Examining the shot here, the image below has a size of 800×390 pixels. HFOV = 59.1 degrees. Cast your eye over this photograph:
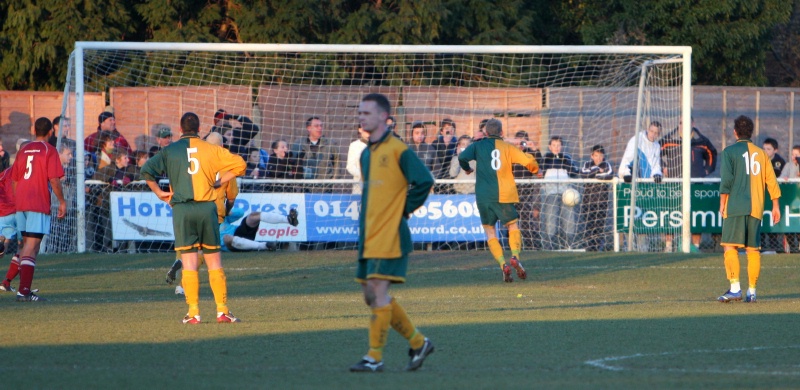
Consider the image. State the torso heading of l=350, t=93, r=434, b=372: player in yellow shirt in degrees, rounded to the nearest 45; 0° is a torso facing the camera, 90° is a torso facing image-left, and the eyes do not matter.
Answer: approximately 45°

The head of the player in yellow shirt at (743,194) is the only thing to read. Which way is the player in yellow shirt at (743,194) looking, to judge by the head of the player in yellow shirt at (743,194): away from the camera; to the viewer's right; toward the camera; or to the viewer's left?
away from the camera

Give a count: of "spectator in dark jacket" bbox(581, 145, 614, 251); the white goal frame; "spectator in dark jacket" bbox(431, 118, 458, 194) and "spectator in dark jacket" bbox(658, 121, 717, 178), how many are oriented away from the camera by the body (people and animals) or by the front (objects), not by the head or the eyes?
0

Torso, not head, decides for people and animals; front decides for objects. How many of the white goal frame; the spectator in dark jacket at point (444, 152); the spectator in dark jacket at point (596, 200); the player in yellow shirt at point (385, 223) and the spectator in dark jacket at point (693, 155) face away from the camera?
0

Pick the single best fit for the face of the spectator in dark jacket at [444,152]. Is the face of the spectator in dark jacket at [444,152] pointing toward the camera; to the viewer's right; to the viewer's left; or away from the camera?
toward the camera

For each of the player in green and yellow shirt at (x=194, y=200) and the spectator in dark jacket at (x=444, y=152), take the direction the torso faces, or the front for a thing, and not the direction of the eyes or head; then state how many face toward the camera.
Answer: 1

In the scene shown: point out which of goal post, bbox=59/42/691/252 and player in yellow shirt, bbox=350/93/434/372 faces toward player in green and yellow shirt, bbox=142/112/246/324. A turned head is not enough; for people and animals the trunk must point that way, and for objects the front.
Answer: the goal post

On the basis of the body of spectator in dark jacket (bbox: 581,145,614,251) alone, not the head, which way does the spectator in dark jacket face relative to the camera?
toward the camera

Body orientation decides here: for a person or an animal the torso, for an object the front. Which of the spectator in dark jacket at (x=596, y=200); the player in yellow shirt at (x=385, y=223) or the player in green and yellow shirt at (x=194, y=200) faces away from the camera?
the player in green and yellow shirt at (x=194, y=200)

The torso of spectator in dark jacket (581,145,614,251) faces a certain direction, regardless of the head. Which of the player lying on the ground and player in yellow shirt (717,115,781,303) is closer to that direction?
the player in yellow shirt

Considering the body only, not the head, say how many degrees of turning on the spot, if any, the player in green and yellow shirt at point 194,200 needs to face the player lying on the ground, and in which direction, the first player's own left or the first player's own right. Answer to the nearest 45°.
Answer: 0° — they already face them

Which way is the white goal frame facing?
toward the camera

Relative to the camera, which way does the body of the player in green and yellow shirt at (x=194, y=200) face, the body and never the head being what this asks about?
away from the camera

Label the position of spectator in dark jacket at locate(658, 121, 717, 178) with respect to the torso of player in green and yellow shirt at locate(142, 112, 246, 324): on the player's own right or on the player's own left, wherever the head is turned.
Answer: on the player's own right

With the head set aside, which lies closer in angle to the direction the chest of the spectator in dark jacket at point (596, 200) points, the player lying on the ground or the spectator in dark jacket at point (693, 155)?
the player lying on the ground

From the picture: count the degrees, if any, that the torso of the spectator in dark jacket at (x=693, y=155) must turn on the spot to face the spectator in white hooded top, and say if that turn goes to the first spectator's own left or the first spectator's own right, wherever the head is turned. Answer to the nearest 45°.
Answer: approximately 45° to the first spectator's own right

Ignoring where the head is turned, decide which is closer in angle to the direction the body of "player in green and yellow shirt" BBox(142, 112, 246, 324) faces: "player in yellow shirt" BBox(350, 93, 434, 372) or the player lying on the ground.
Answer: the player lying on the ground
